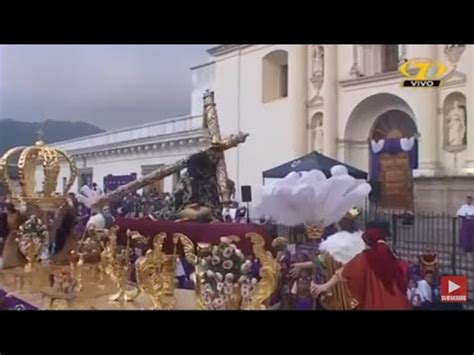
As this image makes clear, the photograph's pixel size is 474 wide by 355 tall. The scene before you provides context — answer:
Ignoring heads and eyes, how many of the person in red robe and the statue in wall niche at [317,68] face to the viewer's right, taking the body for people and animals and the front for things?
0

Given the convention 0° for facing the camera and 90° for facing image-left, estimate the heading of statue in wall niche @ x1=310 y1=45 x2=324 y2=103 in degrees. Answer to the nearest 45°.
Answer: approximately 45°

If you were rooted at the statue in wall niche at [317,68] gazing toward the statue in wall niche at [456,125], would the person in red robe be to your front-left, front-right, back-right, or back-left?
front-right

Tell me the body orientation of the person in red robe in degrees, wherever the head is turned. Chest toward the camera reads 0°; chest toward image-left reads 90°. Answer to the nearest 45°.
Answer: approximately 135°
